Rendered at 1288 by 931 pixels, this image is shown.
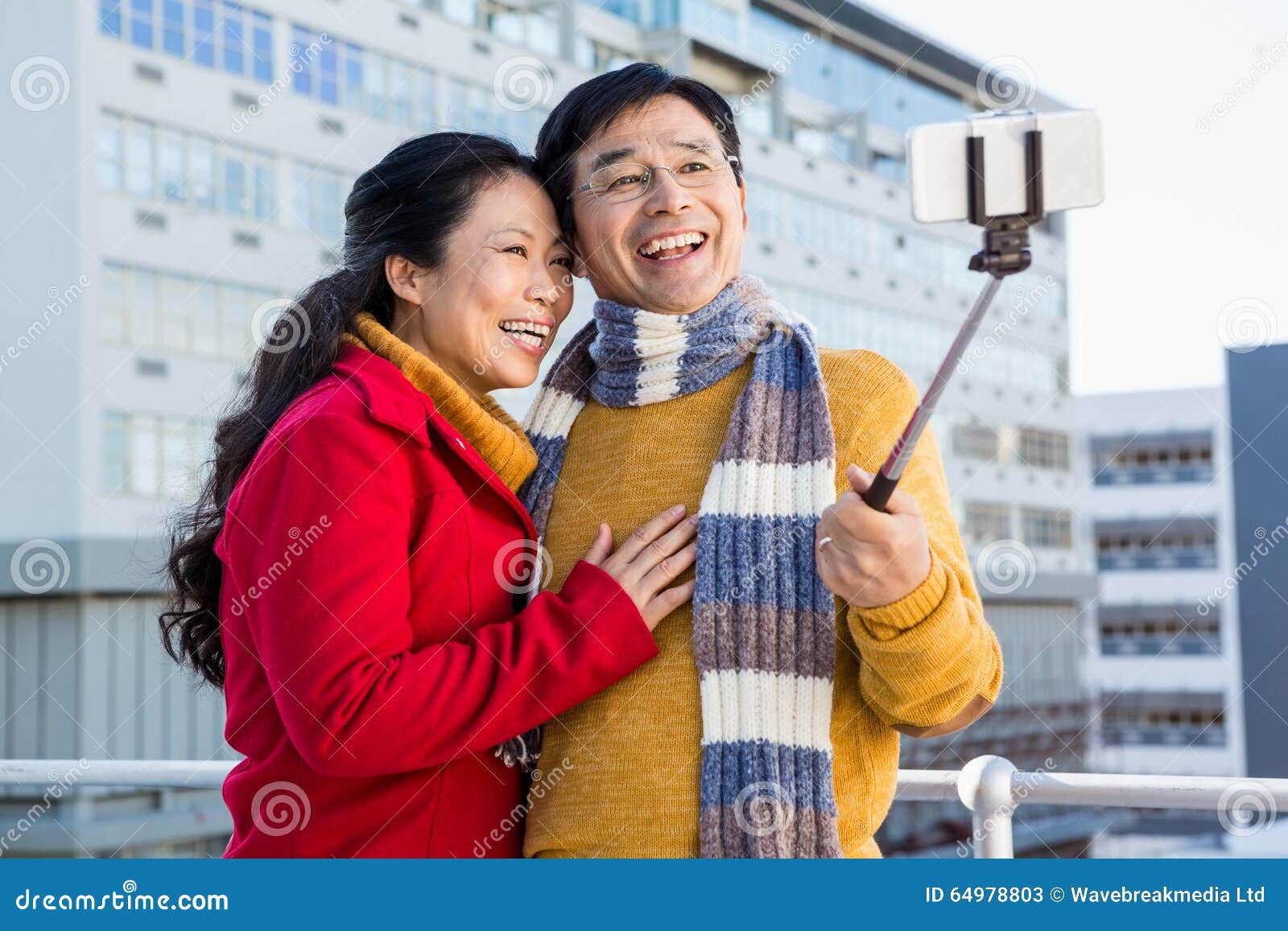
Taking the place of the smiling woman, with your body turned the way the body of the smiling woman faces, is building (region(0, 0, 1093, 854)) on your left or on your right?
on your left

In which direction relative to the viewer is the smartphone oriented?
away from the camera

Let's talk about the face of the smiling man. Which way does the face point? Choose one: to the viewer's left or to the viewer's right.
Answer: to the viewer's right

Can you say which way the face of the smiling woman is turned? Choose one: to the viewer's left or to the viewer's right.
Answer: to the viewer's right

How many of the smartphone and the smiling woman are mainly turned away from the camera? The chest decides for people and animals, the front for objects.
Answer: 1

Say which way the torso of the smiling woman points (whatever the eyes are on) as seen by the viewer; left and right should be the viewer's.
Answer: facing to the right of the viewer

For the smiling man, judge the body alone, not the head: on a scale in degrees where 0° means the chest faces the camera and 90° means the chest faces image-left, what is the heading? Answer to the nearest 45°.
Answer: approximately 0°
